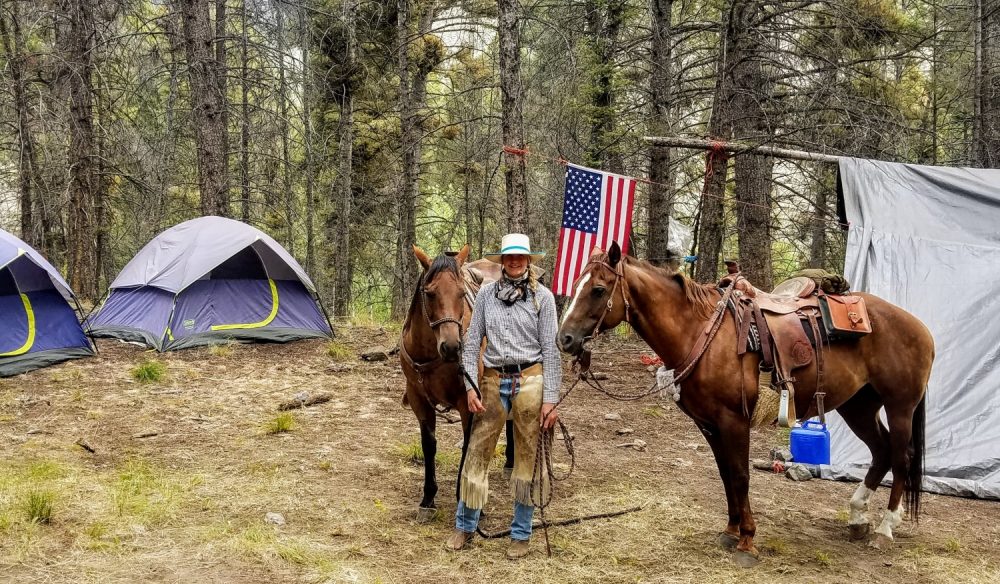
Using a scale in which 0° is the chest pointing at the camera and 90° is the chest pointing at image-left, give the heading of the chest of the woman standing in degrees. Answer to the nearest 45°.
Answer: approximately 0°

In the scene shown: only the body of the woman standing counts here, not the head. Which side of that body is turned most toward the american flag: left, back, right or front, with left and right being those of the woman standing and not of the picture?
back

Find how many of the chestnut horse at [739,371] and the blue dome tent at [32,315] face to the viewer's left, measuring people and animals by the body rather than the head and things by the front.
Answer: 1

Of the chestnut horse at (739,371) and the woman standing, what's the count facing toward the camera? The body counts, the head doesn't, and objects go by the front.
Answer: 1

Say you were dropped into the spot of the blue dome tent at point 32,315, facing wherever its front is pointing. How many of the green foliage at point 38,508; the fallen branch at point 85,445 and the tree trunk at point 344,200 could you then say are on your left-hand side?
1

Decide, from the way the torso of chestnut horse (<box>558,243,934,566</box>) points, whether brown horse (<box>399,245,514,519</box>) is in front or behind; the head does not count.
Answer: in front

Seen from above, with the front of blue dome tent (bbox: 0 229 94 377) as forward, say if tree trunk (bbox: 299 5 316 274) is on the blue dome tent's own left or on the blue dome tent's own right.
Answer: on the blue dome tent's own left

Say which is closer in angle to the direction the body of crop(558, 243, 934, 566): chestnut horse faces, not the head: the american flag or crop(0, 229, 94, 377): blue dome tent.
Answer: the blue dome tent

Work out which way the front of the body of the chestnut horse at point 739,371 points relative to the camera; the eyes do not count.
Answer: to the viewer's left
